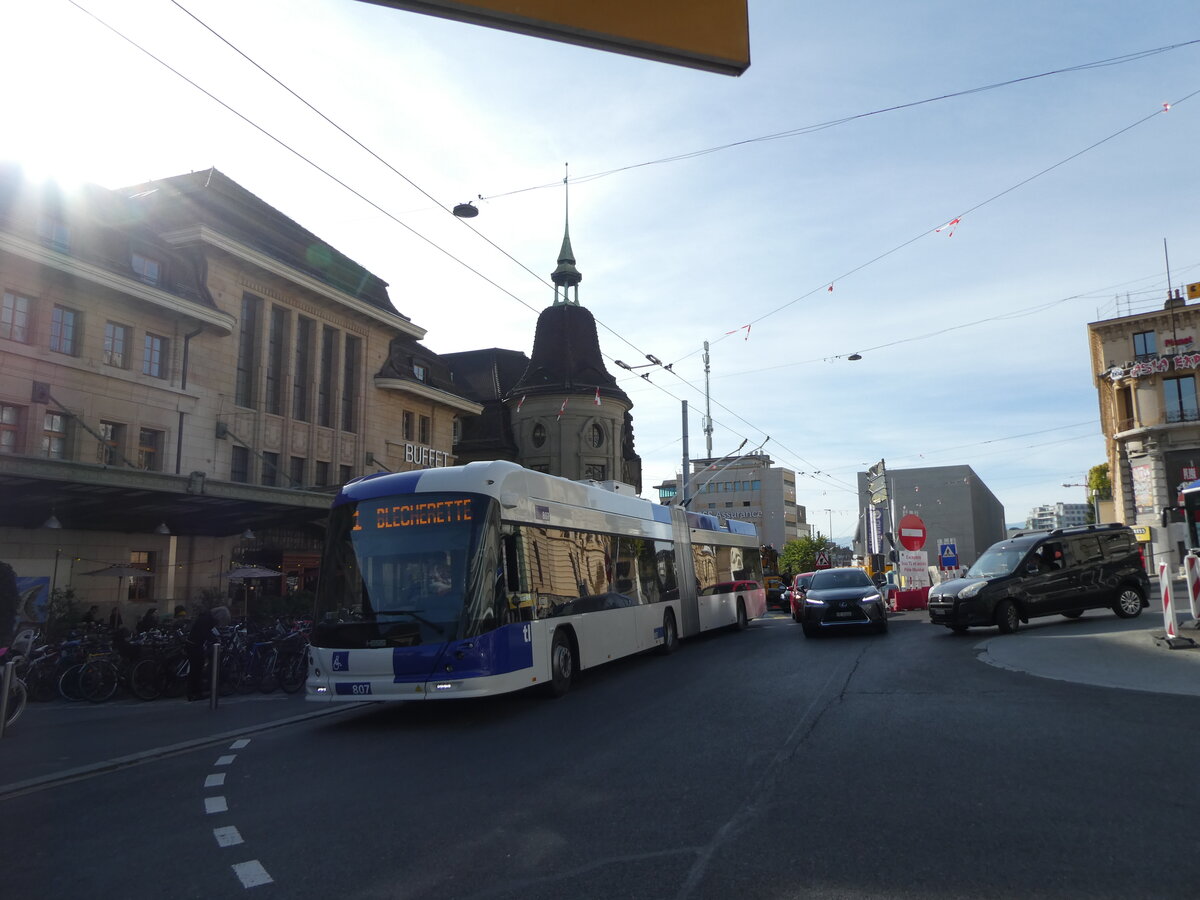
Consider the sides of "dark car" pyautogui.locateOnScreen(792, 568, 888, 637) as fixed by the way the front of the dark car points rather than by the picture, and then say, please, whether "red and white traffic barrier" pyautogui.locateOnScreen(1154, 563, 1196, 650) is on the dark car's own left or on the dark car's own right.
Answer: on the dark car's own left

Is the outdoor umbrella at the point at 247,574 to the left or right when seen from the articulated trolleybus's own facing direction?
on its right

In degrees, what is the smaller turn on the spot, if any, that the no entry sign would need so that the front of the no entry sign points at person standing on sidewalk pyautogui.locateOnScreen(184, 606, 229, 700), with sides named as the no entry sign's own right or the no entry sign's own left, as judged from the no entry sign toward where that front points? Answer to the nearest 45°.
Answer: approximately 45° to the no entry sign's own right

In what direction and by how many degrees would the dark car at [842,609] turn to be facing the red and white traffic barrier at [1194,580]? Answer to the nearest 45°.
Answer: approximately 45° to its left

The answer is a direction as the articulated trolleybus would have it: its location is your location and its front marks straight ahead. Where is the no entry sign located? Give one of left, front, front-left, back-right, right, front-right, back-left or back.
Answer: back

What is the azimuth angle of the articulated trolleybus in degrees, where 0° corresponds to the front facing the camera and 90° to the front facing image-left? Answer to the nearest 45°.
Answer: approximately 45°

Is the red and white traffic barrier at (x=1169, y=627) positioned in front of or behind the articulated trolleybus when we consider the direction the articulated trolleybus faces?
behind

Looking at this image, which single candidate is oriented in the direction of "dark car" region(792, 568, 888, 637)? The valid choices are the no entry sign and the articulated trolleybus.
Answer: the no entry sign

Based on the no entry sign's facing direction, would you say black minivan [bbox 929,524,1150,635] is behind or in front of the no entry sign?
in front

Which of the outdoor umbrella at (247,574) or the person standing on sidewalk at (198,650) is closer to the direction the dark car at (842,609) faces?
the person standing on sidewalk

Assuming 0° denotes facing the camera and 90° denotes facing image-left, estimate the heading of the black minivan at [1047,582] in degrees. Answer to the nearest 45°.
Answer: approximately 45°

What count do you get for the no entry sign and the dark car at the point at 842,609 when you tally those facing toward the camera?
2

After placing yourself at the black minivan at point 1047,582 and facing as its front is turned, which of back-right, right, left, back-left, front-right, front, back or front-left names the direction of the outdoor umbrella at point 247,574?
front-right

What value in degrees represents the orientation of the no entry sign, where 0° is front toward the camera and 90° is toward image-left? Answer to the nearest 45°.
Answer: approximately 0°
